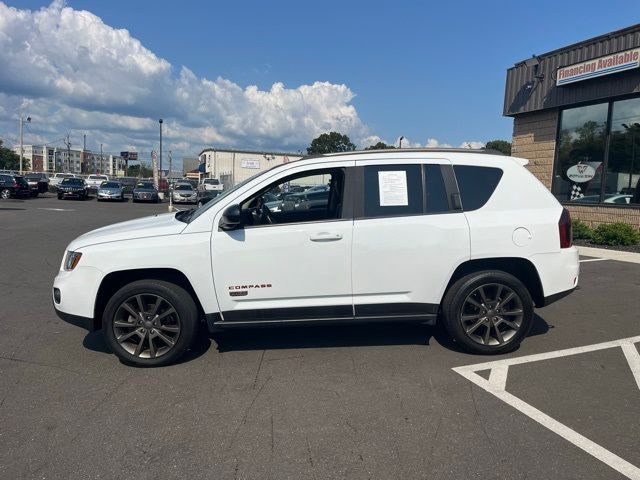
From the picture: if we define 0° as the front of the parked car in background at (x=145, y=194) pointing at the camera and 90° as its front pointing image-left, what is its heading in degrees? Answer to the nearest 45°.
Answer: approximately 0°

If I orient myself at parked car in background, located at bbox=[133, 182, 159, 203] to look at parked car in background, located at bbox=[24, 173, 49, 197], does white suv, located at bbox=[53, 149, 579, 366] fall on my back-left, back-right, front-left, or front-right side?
back-left

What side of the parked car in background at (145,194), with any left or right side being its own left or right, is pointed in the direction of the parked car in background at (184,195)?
left

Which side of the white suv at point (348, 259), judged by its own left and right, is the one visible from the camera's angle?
left

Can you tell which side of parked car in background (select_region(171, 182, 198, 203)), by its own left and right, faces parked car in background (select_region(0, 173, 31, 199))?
right

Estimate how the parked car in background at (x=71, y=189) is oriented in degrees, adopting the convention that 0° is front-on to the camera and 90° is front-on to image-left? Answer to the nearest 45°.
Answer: approximately 0°

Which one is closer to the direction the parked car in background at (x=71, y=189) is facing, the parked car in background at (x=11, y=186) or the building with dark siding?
the building with dark siding

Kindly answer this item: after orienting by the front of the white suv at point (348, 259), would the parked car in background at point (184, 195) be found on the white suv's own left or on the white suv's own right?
on the white suv's own right

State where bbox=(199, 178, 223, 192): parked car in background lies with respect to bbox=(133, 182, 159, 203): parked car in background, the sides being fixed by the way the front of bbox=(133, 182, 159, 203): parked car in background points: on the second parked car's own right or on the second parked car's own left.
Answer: on the second parked car's own left

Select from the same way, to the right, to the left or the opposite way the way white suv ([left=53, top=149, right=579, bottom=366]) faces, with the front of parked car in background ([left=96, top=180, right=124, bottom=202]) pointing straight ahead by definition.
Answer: to the right

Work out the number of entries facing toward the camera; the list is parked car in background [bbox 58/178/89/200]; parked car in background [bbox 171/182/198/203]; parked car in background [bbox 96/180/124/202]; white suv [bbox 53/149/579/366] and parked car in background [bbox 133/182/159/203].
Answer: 4

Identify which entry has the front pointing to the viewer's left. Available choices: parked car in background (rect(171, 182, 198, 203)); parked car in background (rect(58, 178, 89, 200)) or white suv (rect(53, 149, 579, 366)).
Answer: the white suv
